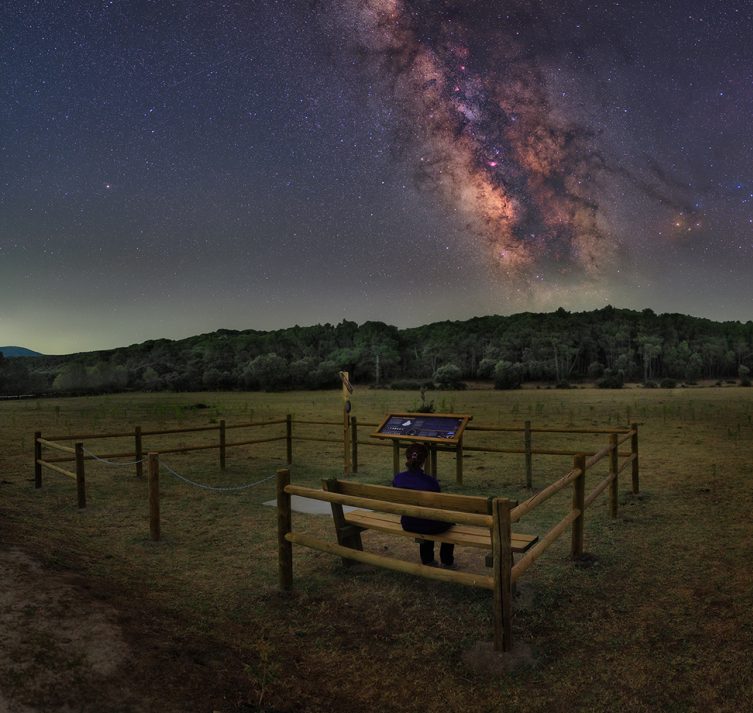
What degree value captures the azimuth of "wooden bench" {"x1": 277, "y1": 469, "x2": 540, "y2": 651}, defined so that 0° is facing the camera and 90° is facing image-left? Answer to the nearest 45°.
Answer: approximately 225°

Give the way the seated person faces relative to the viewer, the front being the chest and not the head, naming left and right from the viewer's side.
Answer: facing away from the viewer and to the right of the viewer

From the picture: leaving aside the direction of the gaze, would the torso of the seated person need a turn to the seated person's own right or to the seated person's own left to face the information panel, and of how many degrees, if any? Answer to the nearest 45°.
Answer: approximately 45° to the seated person's own left

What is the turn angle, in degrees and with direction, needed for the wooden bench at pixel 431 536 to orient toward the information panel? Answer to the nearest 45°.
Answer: approximately 45° to its left
